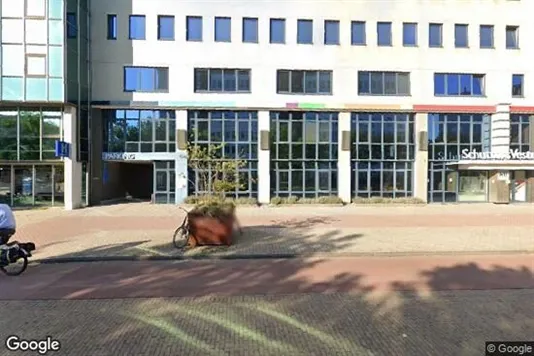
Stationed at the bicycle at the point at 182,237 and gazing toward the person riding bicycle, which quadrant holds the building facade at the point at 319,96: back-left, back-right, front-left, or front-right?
back-right

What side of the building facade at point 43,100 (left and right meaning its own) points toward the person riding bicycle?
front

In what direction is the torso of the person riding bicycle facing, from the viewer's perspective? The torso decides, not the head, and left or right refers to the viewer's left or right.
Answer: facing to the left of the viewer

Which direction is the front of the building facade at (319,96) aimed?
toward the camera

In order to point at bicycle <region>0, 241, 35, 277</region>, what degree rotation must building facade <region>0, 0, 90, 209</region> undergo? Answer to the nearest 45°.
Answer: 0° — it already faces it

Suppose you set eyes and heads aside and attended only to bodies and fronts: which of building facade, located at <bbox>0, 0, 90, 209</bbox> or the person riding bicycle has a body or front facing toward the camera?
the building facade

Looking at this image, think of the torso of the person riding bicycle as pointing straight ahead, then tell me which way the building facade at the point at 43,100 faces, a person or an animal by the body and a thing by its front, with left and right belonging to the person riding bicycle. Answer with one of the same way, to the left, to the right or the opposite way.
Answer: to the left

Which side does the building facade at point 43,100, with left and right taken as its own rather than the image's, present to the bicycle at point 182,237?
front

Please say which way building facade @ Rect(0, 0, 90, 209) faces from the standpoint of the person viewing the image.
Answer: facing the viewer
